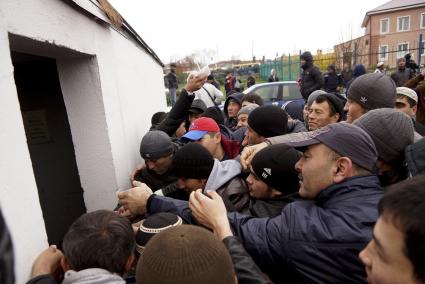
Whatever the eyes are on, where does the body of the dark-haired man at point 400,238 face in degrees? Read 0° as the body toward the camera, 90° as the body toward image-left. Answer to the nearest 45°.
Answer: approximately 90°

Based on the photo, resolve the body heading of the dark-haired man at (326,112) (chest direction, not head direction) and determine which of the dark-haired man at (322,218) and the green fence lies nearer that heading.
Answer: the dark-haired man

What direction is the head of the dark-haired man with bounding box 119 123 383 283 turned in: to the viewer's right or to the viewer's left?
to the viewer's left

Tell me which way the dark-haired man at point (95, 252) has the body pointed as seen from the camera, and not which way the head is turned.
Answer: away from the camera

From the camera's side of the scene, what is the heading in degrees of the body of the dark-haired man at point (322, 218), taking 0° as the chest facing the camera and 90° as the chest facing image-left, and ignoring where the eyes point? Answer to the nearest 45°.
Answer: approximately 90°

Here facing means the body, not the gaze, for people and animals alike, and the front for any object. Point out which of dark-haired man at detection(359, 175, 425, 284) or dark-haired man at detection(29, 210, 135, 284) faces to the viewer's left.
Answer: dark-haired man at detection(359, 175, 425, 284)

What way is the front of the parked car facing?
to the viewer's left

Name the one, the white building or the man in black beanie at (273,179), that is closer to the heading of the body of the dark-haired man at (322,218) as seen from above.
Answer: the white building

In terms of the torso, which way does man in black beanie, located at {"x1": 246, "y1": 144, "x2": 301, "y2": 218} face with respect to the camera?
to the viewer's left

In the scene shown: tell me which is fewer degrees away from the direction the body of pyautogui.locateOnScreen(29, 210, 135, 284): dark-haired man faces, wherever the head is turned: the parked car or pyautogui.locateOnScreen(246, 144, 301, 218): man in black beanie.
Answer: the parked car
